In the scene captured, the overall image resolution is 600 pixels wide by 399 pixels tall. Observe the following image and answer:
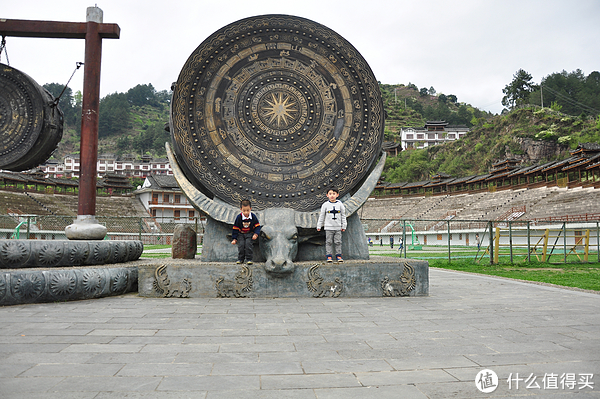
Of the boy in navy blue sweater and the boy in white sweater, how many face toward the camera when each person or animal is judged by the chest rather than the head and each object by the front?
2

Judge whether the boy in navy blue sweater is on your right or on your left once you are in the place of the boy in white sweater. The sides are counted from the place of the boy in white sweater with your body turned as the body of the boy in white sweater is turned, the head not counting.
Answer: on your right

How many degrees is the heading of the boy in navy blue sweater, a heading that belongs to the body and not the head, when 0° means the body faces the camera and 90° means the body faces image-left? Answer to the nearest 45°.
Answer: approximately 0°

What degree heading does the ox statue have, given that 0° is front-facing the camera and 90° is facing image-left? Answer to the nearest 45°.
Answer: approximately 0°
